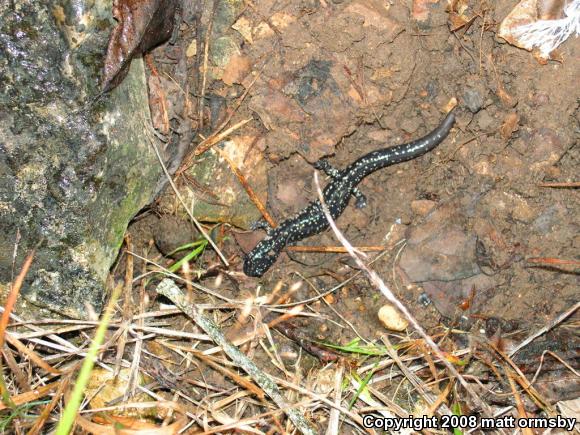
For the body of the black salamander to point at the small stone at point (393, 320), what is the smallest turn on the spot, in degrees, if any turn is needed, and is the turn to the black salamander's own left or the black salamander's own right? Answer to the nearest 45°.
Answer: approximately 45° to the black salamander's own left

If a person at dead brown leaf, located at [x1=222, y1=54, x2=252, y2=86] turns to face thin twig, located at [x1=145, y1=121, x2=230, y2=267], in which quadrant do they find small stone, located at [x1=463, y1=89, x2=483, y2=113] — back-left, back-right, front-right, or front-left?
back-left

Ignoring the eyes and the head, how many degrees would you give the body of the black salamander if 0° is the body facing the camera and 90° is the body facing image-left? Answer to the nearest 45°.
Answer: approximately 45°

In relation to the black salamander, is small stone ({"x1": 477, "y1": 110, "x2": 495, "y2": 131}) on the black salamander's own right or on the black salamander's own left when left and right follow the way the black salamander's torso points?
on the black salamander's own left

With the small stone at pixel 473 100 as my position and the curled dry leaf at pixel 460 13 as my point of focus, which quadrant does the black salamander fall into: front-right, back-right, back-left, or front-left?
back-left

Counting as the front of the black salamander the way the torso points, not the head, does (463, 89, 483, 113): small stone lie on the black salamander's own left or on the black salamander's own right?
on the black salamander's own left
